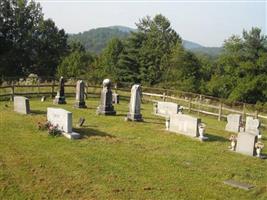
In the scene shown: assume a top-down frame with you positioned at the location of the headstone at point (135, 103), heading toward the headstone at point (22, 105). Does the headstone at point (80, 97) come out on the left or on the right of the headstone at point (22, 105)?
right

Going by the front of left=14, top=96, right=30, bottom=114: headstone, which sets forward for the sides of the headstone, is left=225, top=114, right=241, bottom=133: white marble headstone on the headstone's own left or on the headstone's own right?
on the headstone's own left

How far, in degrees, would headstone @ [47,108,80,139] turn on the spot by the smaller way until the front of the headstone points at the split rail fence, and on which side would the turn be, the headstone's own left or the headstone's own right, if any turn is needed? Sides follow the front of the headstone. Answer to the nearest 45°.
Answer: approximately 180°

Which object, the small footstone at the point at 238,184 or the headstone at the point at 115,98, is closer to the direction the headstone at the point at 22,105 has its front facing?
the small footstone

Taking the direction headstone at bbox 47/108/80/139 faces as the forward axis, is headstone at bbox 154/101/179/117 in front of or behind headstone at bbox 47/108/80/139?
behind

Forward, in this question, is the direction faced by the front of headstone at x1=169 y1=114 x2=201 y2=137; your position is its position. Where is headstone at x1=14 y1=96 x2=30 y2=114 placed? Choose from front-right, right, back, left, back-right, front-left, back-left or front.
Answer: front-right

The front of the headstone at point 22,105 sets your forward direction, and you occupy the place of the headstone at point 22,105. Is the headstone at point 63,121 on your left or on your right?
on your left
